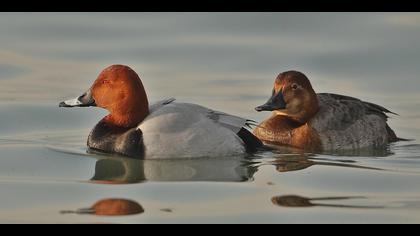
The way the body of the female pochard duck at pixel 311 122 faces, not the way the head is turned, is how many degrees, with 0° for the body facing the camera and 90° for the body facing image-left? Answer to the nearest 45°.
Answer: approximately 45°

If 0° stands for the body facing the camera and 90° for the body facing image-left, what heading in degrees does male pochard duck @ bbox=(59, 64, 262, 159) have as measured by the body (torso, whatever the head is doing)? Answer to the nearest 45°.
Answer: approximately 90°

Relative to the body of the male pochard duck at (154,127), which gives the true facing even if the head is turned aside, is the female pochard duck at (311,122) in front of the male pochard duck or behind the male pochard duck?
behind
